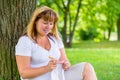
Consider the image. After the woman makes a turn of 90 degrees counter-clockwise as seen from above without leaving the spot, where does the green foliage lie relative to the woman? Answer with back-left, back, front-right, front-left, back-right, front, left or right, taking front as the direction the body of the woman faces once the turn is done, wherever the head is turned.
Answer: front-left

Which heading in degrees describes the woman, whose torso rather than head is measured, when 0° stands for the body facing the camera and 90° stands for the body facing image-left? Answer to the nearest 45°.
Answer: approximately 315°

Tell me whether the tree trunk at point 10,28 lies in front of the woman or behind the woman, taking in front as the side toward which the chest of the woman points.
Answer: behind

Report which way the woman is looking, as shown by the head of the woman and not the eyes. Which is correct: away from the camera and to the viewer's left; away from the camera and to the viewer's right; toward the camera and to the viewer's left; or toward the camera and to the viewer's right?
toward the camera and to the viewer's right
